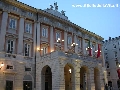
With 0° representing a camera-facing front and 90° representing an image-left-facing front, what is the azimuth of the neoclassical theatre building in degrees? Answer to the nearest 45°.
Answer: approximately 315°
